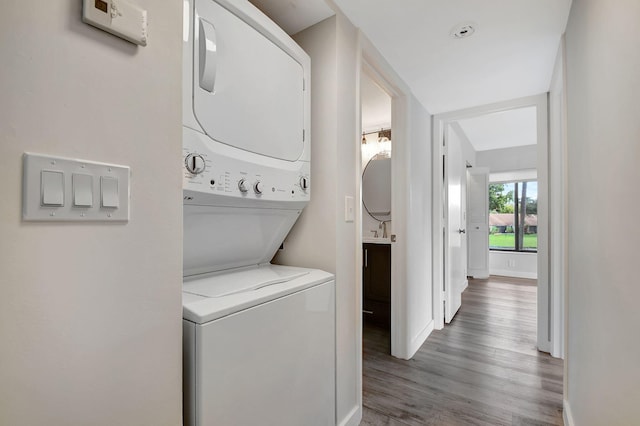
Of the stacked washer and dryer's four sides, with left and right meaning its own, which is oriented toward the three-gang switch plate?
right

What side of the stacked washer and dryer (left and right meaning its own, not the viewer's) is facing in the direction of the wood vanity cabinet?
left

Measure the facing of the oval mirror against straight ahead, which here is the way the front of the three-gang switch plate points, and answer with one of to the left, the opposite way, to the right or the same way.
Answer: to the right

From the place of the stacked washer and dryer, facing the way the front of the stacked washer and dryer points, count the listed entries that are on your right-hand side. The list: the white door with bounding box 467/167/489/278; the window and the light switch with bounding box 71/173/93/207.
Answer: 1

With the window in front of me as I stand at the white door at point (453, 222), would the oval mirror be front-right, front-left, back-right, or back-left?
back-left

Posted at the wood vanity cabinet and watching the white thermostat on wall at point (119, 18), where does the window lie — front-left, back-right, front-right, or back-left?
back-left

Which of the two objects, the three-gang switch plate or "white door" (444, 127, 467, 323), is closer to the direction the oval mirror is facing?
the three-gang switch plate

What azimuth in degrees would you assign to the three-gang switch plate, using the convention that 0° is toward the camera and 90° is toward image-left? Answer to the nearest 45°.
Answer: approximately 315°

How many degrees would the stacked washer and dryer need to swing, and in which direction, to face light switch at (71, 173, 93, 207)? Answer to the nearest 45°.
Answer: approximately 90° to its right
